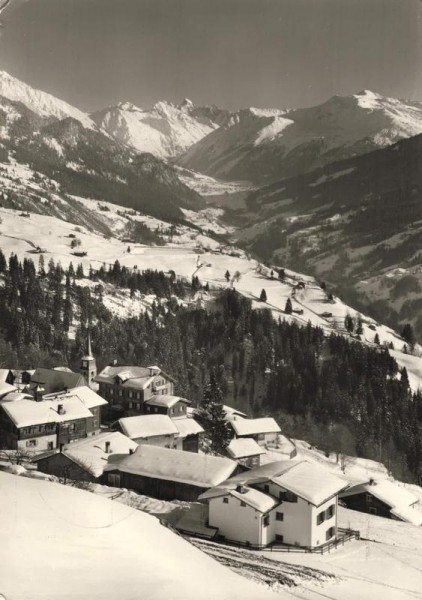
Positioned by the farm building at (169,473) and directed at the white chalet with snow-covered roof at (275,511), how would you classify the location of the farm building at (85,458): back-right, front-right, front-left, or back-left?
back-right

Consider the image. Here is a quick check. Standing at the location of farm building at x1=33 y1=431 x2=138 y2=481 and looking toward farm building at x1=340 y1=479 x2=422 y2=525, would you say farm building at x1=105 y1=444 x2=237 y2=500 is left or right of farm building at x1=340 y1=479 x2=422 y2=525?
right
